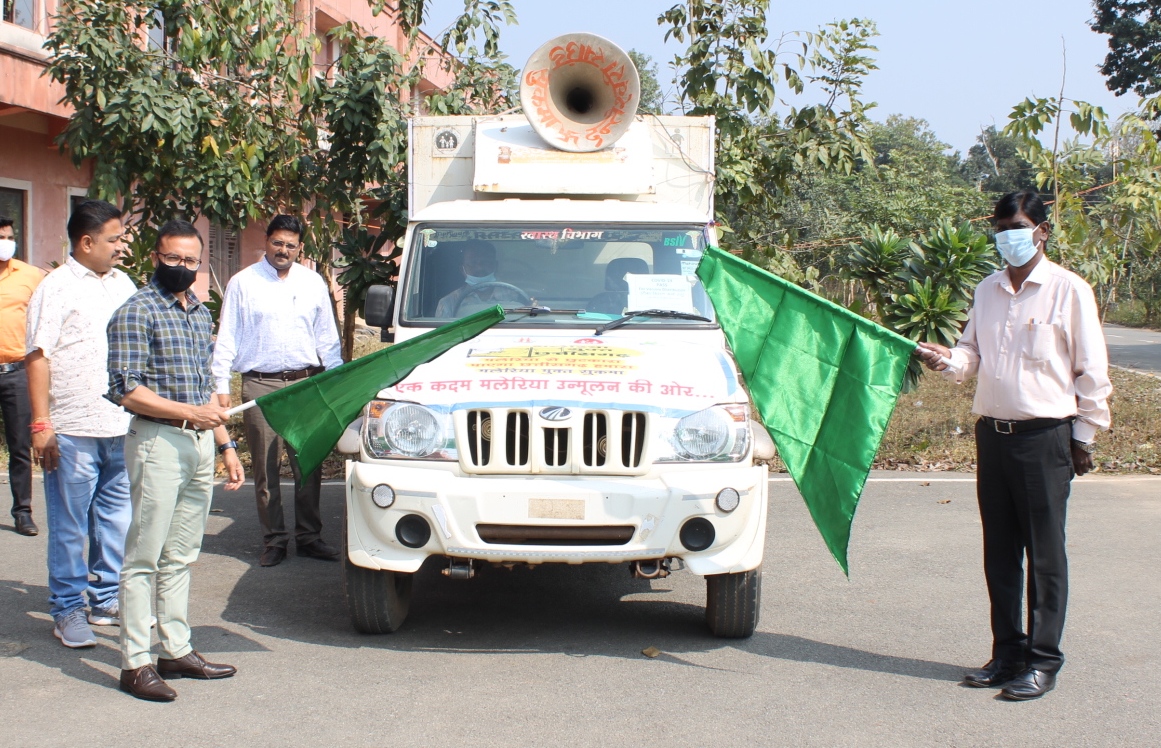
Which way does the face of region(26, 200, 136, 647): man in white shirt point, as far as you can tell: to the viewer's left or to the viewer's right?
to the viewer's right

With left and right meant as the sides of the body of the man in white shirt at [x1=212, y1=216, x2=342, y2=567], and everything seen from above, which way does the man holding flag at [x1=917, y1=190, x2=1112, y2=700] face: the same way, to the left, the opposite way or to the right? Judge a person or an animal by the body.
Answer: to the right

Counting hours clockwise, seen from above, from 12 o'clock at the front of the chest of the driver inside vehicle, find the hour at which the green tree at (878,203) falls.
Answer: The green tree is roughly at 7 o'clock from the driver inside vehicle.

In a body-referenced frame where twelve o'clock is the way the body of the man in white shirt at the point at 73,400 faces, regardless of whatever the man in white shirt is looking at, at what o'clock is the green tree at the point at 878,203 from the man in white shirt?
The green tree is roughly at 9 o'clock from the man in white shirt.

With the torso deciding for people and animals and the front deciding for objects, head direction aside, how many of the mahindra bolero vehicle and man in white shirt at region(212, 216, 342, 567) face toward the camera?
2

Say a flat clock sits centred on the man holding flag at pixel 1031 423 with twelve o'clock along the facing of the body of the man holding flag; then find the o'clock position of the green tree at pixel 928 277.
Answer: The green tree is roughly at 4 o'clock from the man holding flag.

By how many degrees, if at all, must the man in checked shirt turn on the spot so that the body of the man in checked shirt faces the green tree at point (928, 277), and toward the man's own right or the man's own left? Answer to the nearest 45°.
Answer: approximately 90° to the man's own left

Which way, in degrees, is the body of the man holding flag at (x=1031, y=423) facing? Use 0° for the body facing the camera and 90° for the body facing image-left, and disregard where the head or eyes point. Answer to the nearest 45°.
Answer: approximately 45°

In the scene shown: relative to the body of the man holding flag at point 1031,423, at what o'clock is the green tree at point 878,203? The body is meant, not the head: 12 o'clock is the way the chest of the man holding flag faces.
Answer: The green tree is roughly at 4 o'clock from the man holding flag.

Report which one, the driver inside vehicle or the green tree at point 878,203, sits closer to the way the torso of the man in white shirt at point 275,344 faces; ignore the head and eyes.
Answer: the driver inside vehicle

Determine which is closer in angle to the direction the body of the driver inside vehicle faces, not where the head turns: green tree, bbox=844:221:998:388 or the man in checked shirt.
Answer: the man in checked shirt

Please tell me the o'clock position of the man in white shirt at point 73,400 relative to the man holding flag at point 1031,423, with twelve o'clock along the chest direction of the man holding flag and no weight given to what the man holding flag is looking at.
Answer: The man in white shirt is roughly at 1 o'clock from the man holding flag.

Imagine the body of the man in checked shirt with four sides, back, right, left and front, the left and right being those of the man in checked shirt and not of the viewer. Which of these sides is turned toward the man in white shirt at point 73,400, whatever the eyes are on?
back

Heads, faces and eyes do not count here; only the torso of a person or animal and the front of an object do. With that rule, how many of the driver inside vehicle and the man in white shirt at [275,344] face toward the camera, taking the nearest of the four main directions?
2
